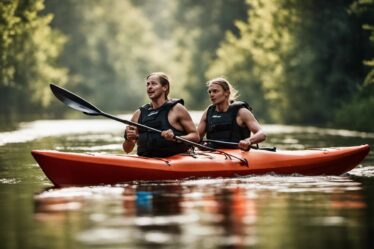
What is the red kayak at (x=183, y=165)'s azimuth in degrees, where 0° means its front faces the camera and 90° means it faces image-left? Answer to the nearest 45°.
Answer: approximately 90°
